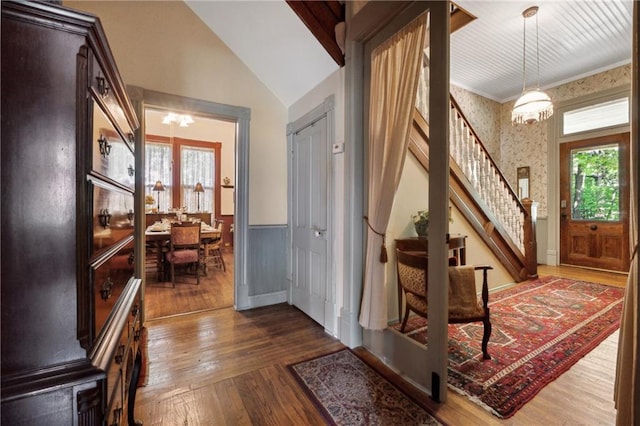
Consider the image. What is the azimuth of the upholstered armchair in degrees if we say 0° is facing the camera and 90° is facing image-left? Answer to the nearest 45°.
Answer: approximately 225°

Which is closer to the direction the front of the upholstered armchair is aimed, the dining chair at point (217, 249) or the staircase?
the staircase

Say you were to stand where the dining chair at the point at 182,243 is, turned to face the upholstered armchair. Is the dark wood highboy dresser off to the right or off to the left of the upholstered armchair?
right

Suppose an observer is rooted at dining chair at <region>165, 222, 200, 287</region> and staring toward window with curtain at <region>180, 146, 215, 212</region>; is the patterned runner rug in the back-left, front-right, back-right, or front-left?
back-right

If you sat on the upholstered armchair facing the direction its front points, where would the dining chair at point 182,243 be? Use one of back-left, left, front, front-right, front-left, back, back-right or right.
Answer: back-left

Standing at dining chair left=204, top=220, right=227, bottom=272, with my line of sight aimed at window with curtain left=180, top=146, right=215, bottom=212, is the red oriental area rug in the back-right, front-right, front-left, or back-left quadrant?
back-right

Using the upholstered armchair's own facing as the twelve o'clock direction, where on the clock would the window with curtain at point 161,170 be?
The window with curtain is roughly at 8 o'clock from the upholstered armchair.

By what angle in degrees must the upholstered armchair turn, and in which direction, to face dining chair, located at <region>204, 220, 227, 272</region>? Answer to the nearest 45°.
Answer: approximately 135° to its left
